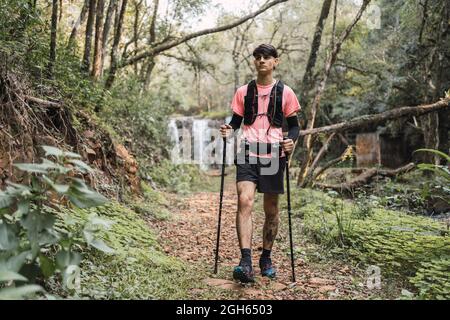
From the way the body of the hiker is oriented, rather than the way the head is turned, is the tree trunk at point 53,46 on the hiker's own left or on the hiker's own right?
on the hiker's own right

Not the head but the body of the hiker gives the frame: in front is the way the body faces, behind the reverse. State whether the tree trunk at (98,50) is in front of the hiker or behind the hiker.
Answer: behind

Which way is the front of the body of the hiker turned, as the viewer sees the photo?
toward the camera

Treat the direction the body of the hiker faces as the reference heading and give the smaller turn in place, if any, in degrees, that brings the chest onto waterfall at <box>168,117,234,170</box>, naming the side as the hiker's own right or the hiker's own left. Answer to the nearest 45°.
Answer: approximately 180°
